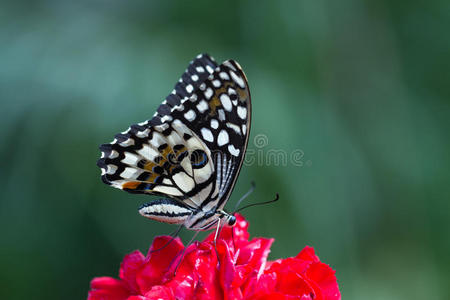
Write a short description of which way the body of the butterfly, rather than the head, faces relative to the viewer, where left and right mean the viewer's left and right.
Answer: facing to the right of the viewer
